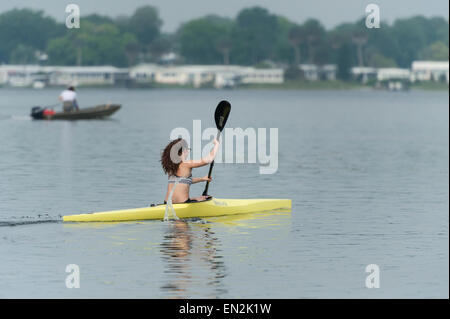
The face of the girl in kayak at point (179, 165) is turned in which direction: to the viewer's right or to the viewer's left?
to the viewer's right

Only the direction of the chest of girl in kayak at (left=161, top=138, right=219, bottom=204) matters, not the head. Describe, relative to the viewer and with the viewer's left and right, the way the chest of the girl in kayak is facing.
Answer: facing to the right of the viewer
